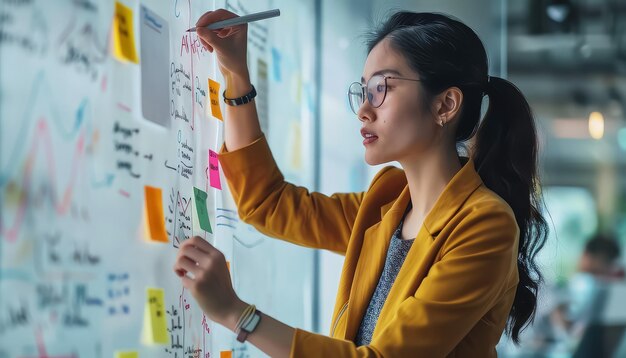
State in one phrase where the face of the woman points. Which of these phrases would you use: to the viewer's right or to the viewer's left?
to the viewer's left

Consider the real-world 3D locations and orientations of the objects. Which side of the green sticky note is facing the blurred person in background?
left

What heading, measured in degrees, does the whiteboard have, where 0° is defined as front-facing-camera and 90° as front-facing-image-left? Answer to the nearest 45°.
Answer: approximately 315°

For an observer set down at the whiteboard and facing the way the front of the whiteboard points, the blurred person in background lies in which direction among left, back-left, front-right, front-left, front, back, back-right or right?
left

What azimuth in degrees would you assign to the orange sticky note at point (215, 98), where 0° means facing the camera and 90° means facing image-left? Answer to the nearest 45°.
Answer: approximately 315°
